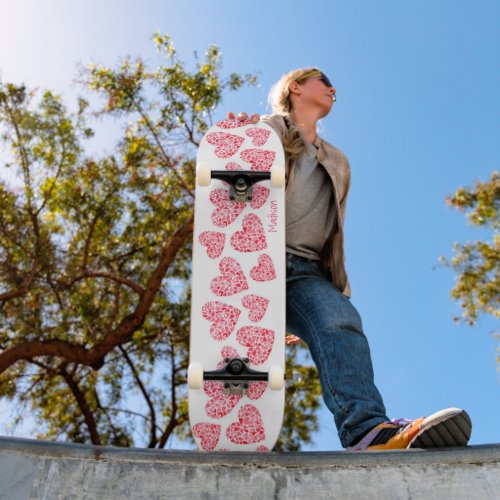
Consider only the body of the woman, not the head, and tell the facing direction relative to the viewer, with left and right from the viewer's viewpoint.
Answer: facing the viewer and to the right of the viewer

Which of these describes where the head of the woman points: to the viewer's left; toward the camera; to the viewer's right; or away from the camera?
to the viewer's right
